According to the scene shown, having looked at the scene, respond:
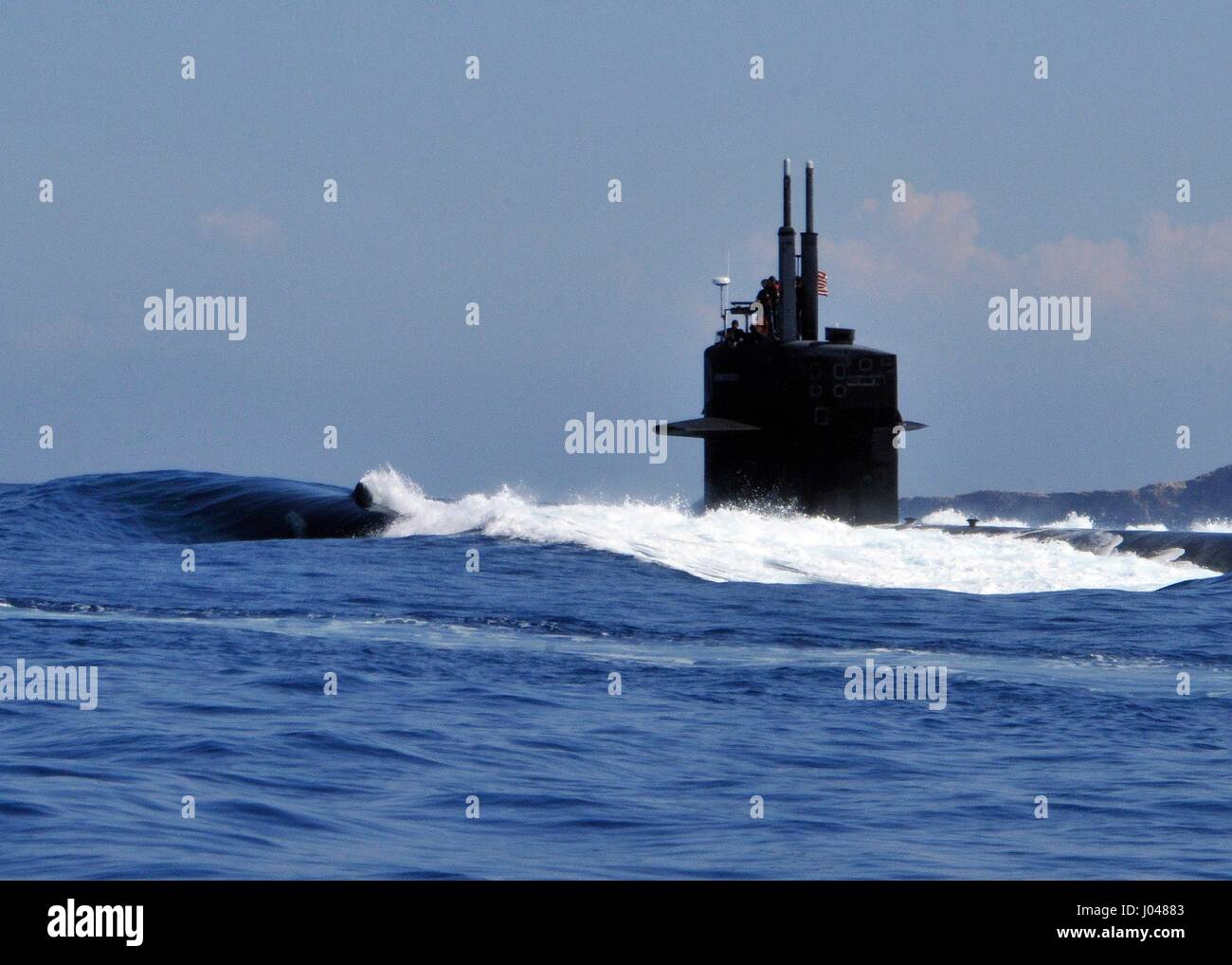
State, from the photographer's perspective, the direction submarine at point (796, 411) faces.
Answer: facing away from the viewer and to the left of the viewer
